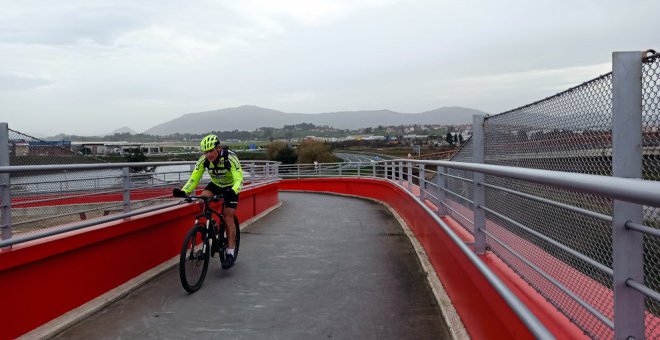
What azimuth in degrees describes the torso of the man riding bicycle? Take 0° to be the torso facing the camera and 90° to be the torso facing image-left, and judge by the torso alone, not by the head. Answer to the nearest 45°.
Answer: approximately 45°

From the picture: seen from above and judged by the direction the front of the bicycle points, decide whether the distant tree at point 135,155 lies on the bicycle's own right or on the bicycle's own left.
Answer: on the bicycle's own right

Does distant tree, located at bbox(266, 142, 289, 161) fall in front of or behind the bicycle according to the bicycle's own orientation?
behind

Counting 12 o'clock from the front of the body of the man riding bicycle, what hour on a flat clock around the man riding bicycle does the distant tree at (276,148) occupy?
The distant tree is roughly at 5 o'clock from the man riding bicycle.
